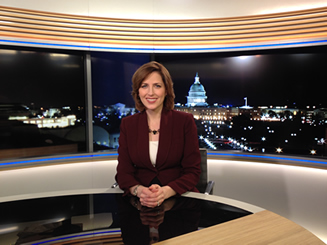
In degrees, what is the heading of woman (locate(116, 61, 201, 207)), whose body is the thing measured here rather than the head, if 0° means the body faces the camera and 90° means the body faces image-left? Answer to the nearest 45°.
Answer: approximately 0°

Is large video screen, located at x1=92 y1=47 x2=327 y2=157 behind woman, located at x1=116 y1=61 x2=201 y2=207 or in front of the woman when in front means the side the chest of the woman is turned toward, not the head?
behind

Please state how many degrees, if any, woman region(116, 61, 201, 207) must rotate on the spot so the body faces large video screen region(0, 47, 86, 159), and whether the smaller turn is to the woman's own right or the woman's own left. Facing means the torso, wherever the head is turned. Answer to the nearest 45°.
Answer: approximately 135° to the woman's own right
